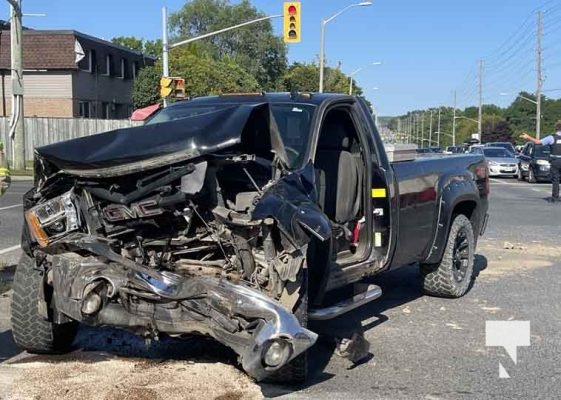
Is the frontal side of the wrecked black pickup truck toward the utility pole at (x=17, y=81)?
no

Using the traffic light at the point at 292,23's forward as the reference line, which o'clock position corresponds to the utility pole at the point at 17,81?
The utility pole is roughly at 3 o'clock from the traffic light.

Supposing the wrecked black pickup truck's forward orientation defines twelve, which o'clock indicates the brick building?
The brick building is roughly at 4 o'clock from the wrecked black pickup truck.

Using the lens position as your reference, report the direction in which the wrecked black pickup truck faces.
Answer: facing the viewer and to the left of the viewer

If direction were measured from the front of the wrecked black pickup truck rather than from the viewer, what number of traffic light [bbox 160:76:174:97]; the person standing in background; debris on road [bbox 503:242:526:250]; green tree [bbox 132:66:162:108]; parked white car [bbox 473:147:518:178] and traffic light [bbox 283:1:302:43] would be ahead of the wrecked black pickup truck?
0

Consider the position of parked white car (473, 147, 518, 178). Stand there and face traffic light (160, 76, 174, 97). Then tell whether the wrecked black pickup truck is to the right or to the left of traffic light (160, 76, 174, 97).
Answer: left

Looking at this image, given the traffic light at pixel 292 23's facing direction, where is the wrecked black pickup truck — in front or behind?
in front

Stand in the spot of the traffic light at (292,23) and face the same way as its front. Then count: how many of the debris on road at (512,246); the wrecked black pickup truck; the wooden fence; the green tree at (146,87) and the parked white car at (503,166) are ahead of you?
2

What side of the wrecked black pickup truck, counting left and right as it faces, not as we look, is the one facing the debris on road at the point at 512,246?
back

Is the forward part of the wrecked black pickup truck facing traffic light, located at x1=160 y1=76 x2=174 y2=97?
no

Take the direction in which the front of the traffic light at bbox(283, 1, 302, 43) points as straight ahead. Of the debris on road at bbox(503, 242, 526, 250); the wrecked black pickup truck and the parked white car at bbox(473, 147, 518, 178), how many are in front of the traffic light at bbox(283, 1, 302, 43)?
2

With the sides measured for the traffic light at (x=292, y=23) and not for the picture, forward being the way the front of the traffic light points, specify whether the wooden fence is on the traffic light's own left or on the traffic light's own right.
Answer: on the traffic light's own right

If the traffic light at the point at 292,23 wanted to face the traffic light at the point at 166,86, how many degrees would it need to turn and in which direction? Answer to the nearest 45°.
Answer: approximately 45° to its right

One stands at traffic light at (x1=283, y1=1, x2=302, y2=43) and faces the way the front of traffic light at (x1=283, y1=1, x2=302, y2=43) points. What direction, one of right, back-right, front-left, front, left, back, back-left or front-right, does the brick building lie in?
back-right

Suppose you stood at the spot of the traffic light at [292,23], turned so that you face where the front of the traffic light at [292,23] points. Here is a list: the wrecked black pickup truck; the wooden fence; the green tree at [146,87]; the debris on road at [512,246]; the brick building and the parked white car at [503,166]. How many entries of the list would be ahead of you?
2

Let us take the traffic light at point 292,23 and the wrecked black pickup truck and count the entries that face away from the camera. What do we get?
0

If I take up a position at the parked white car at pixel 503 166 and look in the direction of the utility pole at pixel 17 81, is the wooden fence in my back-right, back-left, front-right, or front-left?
front-right

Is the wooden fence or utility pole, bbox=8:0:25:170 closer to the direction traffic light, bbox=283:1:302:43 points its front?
the utility pole

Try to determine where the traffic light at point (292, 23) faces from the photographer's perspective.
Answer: facing the viewer

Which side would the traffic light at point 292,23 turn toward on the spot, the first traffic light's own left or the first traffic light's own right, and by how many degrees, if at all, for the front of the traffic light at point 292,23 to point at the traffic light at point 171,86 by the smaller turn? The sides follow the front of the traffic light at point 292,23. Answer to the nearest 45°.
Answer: approximately 45° to the first traffic light's own right

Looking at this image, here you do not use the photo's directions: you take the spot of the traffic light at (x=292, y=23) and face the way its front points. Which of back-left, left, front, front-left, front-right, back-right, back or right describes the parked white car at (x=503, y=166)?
back-left

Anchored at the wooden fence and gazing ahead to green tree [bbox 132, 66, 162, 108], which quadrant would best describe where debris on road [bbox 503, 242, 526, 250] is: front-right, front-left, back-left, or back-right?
back-right
